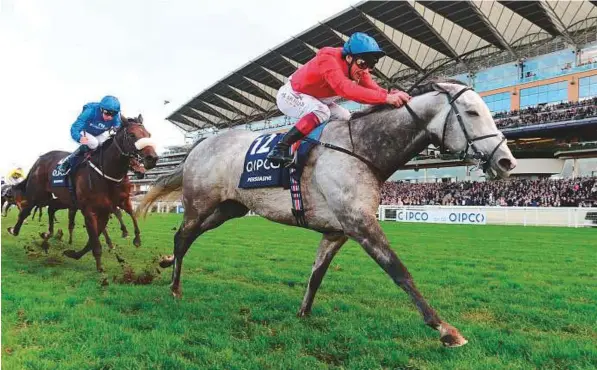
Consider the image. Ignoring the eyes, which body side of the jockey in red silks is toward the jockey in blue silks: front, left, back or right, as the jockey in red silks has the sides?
back

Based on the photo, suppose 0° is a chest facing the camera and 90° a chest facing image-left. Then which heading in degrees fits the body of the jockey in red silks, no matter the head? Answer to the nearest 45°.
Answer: approximately 315°

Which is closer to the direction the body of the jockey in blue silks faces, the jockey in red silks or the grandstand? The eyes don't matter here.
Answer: the jockey in red silks

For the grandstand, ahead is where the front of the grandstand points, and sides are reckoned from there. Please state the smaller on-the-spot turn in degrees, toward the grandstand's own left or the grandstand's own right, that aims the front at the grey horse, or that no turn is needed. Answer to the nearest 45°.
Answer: approximately 45° to the grandstand's own left

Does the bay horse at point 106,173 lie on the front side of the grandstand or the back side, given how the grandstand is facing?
on the front side

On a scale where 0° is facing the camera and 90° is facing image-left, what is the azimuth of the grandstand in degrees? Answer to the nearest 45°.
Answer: approximately 45°

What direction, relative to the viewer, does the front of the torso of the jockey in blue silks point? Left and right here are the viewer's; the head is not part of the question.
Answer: facing the viewer and to the right of the viewer

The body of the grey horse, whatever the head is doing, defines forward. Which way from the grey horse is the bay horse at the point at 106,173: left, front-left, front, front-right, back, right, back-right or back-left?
back

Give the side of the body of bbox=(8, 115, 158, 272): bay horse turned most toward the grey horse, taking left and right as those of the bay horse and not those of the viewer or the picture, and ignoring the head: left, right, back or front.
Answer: front

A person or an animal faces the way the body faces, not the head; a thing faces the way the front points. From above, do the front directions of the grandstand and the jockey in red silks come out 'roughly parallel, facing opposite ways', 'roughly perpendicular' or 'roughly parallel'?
roughly perpendicular

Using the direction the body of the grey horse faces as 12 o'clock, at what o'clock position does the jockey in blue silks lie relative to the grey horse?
The jockey in blue silks is roughly at 6 o'clock from the grey horse.

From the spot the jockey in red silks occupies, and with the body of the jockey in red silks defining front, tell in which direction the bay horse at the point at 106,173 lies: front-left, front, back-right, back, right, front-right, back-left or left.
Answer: back

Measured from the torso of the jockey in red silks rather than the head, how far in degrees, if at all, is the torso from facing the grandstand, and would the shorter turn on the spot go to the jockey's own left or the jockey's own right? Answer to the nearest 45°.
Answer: approximately 135° to the jockey's own left

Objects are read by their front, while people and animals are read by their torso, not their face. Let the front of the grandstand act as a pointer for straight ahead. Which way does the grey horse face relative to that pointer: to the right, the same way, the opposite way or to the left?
to the left

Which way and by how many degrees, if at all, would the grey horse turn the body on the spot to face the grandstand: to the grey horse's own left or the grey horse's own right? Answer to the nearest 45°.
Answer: approximately 90° to the grey horse's own left

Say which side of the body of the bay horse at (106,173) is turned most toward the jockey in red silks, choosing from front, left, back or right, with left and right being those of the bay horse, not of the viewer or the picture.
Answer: front
